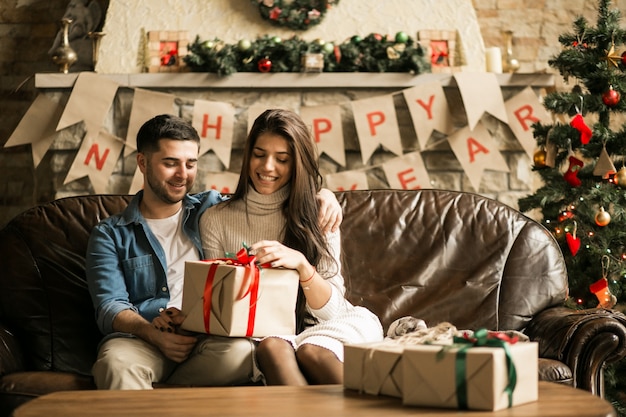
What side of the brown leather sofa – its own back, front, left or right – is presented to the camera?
front

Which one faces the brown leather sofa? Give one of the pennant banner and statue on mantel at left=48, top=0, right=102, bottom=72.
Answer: the pennant banner

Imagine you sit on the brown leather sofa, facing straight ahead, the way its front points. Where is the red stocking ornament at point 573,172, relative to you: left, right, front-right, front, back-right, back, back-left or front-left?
back-left

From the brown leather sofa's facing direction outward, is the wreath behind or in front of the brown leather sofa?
behind

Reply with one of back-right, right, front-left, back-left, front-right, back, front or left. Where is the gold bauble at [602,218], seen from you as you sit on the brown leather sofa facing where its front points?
back-left

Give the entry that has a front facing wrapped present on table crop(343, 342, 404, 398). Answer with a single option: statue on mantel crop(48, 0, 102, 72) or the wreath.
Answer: the wreath

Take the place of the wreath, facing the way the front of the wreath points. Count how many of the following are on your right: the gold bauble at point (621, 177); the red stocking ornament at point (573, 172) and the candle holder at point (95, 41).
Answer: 1

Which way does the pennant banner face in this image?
toward the camera

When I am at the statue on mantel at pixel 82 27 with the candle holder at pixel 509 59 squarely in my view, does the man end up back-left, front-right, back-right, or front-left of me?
front-right

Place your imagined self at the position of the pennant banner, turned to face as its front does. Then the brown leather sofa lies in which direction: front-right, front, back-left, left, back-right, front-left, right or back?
front

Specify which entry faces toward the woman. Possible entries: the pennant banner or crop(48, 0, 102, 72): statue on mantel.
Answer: the pennant banner

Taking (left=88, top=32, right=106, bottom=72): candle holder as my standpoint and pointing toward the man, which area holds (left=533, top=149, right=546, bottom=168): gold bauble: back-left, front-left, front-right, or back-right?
front-left

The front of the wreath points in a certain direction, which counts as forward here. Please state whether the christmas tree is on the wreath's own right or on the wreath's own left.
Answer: on the wreath's own left
